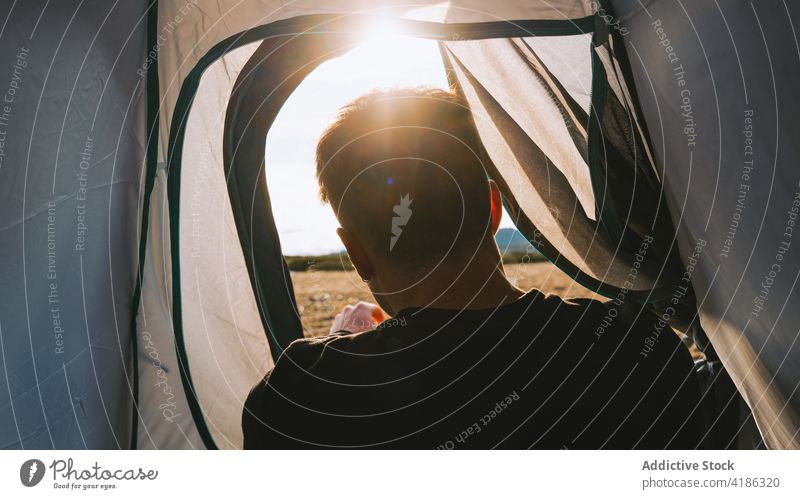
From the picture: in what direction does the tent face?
away from the camera
